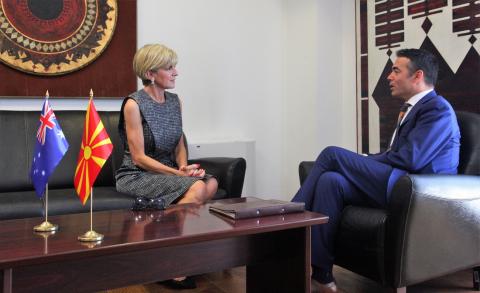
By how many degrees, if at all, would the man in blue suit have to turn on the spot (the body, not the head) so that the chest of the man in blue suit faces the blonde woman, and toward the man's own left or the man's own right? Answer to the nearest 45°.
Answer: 0° — they already face them

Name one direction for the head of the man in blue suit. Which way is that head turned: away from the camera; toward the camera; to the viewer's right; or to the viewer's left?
to the viewer's left

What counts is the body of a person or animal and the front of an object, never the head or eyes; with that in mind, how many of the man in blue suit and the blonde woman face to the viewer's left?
1

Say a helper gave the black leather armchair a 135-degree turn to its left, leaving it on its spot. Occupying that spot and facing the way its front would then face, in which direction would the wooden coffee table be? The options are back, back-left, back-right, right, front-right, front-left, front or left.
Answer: back-right

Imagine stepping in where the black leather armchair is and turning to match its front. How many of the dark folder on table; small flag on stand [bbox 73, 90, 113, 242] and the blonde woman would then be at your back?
0

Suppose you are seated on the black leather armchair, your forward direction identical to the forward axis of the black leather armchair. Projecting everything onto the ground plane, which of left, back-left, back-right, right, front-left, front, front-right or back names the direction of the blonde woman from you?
front-right

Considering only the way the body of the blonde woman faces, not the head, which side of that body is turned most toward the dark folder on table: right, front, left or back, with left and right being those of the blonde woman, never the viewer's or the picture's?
front

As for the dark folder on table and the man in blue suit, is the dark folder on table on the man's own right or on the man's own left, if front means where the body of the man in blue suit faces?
on the man's own left

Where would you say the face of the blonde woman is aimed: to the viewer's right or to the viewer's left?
to the viewer's right

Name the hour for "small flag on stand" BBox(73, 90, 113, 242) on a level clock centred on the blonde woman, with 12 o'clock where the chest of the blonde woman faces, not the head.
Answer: The small flag on stand is roughly at 2 o'clock from the blonde woman.

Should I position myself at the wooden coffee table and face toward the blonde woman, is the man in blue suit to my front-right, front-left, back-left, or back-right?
front-right

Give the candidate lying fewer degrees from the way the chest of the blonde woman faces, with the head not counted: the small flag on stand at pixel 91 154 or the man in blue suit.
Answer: the man in blue suit

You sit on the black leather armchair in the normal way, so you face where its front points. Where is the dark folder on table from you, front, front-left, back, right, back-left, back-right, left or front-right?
front

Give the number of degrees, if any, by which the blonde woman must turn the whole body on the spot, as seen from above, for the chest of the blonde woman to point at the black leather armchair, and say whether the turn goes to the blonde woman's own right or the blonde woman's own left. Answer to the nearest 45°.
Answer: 0° — they already face it

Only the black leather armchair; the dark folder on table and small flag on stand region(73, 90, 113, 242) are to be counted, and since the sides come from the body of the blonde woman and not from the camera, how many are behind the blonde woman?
0

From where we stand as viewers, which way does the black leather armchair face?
facing the viewer and to the left of the viewer

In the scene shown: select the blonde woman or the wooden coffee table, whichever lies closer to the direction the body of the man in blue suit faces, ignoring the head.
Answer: the blonde woman

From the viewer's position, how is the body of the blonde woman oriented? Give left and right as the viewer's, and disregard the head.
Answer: facing the viewer and to the right of the viewer

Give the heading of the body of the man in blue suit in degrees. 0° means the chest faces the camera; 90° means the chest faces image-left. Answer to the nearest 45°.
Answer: approximately 90°

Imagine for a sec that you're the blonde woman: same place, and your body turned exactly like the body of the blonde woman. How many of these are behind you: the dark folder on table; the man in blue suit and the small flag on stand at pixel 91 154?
0

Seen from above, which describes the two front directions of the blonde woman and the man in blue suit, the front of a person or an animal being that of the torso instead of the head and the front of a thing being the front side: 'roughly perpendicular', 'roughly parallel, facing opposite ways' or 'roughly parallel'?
roughly parallel, facing opposite ways
